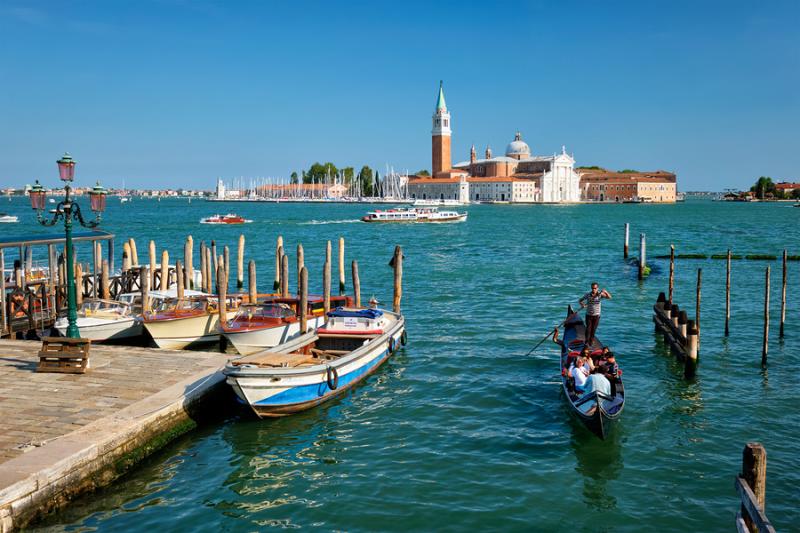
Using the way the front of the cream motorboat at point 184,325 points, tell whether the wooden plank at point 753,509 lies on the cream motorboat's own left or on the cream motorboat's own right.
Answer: on the cream motorboat's own left

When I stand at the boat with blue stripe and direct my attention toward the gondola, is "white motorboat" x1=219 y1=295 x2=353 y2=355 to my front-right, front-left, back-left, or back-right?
back-left

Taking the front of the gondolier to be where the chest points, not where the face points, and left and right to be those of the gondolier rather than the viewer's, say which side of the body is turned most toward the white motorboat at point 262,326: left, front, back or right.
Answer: right

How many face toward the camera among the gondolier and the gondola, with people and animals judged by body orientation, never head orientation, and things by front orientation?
2

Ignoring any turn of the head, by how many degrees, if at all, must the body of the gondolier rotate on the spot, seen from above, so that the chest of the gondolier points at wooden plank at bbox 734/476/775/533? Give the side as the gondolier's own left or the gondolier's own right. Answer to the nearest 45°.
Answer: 0° — they already face it
